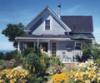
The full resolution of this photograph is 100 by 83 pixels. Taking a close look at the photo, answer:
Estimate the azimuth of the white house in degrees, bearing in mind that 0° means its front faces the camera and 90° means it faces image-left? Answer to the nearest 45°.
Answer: approximately 0°

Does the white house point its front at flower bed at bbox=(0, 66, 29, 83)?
yes

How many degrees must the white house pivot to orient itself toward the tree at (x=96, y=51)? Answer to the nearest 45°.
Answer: approximately 45° to its left
